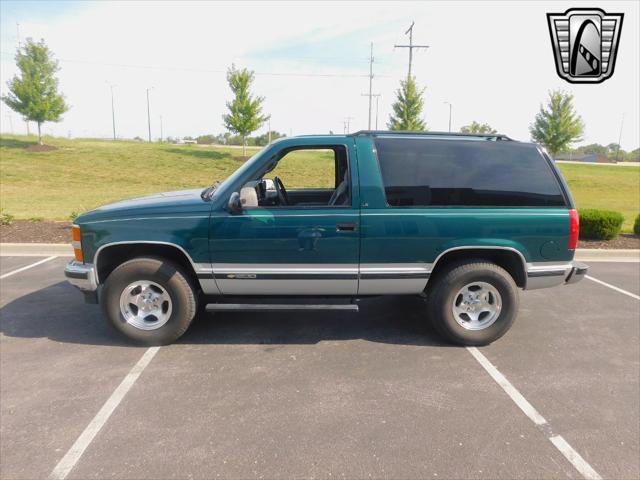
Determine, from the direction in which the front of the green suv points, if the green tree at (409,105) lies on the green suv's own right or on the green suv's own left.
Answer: on the green suv's own right

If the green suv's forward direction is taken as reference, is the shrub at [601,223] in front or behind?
behind

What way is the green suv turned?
to the viewer's left

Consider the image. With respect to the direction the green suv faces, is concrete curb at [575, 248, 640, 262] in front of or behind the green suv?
behind

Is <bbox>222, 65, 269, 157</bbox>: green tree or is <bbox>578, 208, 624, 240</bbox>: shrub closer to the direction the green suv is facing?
the green tree

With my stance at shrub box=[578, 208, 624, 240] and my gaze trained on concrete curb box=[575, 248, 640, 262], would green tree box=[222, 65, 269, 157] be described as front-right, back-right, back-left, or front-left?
back-right

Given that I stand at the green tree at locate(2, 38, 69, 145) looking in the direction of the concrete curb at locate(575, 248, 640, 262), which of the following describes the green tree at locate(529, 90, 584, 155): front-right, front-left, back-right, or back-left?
front-left

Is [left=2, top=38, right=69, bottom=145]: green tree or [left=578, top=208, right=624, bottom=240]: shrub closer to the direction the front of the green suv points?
the green tree

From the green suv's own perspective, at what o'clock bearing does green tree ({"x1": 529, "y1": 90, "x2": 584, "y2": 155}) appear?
The green tree is roughly at 4 o'clock from the green suv.

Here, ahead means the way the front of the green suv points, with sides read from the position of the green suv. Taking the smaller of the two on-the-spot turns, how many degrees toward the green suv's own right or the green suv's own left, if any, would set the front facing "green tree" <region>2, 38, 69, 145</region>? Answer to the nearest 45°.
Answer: approximately 45° to the green suv's own right

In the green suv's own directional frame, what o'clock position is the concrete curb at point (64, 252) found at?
The concrete curb is roughly at 1 o'clock from the green suv.

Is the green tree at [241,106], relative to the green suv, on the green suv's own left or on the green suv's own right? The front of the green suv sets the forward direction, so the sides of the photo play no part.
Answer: on the green suv's own right
